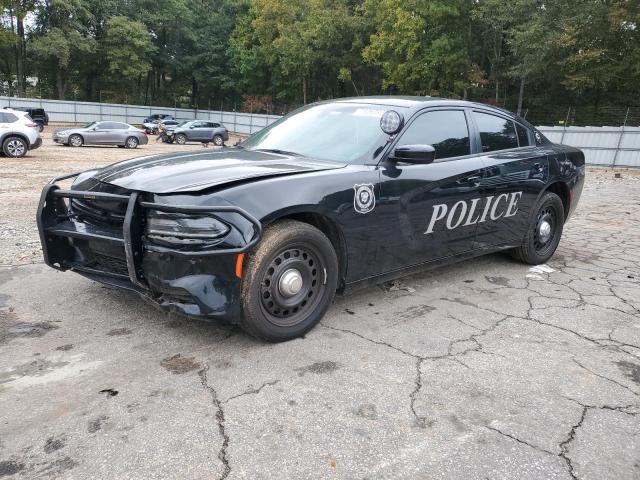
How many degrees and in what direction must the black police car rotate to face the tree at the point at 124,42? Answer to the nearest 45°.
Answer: approximately 135° to its right

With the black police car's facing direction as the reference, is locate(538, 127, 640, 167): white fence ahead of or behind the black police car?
behind

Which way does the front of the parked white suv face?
to the viewer's left

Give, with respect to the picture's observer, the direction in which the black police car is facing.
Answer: facing the viewer and to the left of the viewer

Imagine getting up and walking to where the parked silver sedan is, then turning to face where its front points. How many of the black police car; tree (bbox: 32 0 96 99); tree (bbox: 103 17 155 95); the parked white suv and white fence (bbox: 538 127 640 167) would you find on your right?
2

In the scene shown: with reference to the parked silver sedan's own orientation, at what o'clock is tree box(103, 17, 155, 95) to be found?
The tree is roughly at 3 o'clock from the parked silver sedan.

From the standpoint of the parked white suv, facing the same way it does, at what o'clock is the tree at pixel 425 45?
The tree is roughly at 5 o'clock from the parked white suv.

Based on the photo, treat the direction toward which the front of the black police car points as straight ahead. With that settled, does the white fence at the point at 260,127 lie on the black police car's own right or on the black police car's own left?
on the black police car's own right

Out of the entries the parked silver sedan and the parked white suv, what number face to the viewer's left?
2

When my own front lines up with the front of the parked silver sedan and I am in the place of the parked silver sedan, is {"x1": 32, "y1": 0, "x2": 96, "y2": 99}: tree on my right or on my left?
on my right

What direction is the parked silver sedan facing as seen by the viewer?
to the viewer's left
